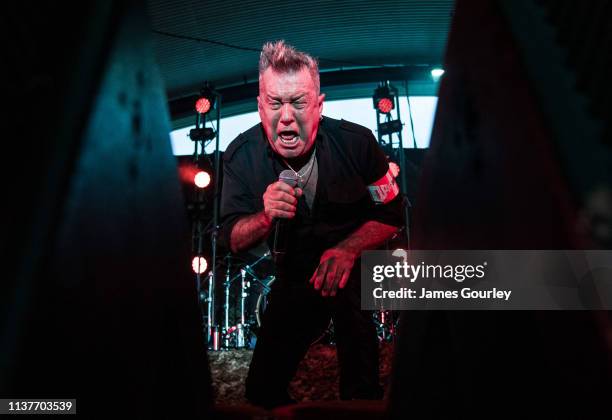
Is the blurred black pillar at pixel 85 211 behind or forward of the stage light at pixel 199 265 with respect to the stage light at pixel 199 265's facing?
forward

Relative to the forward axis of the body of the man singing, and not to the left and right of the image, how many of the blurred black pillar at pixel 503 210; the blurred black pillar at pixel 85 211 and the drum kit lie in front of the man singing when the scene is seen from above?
2

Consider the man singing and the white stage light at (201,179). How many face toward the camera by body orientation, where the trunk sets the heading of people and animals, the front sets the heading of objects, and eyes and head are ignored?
2

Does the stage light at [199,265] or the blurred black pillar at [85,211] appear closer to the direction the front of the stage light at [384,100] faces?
the blurred black pillar

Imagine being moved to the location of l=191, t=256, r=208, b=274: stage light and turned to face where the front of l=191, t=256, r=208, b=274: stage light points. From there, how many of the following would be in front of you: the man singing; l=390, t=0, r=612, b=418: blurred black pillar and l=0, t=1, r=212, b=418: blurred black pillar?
3

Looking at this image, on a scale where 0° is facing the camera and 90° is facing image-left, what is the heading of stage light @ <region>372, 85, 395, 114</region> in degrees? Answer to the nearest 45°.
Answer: approximately 0°

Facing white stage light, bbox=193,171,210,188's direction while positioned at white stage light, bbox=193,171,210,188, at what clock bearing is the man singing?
The man singing is roughly at 12 o'clock from the white stage light.

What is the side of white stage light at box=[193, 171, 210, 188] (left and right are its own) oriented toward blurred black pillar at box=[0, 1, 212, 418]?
front

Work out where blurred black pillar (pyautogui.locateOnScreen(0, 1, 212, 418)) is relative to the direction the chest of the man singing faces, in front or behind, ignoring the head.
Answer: in front
